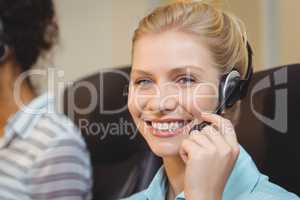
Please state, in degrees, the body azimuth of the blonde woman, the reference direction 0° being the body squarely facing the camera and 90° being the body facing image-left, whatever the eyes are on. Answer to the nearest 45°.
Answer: approximately 45°

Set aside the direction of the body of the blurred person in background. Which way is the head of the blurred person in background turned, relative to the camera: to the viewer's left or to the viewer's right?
to the viewer's left
